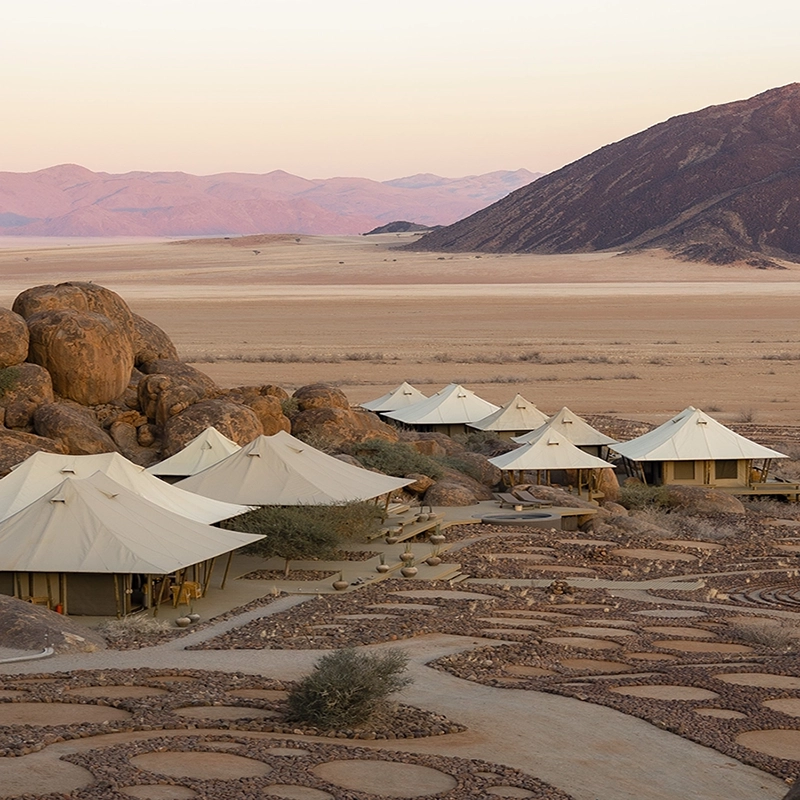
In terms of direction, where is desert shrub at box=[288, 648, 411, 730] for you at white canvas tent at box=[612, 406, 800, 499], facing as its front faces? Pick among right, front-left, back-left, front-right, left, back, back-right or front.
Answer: front

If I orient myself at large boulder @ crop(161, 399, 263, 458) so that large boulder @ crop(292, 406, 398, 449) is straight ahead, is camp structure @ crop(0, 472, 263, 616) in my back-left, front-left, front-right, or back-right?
back-right

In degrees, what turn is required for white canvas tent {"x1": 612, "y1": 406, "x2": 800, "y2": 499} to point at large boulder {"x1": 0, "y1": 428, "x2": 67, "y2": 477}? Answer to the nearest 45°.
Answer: approximately 135° to its right

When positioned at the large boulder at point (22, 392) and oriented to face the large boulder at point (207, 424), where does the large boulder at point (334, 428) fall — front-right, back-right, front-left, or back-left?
front-left

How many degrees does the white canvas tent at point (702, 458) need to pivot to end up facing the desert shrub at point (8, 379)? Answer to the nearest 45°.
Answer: approximately 135° to its right

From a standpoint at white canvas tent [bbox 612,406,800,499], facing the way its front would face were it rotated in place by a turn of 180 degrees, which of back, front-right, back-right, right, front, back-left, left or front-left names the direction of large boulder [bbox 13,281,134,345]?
left

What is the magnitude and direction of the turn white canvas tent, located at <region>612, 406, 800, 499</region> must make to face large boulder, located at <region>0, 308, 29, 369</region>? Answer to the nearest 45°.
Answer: approximately 135° to its right
